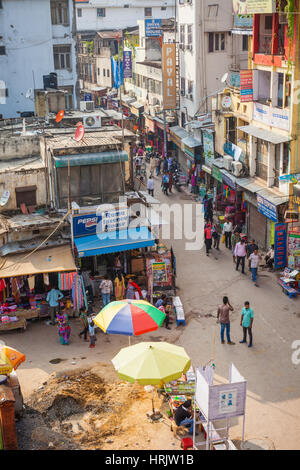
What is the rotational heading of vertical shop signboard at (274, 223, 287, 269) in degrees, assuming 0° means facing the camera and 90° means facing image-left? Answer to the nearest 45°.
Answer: approximately 0°

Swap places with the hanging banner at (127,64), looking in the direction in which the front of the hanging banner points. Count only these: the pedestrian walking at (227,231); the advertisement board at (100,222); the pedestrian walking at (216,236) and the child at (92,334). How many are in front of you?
4

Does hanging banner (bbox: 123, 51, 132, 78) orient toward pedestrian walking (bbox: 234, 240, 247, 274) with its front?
yes

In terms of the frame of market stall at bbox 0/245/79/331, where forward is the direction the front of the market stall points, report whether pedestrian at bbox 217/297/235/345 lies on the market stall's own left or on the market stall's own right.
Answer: on the market stall's own left

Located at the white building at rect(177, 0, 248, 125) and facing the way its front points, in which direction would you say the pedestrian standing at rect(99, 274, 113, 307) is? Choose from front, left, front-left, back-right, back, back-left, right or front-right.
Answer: front-left
